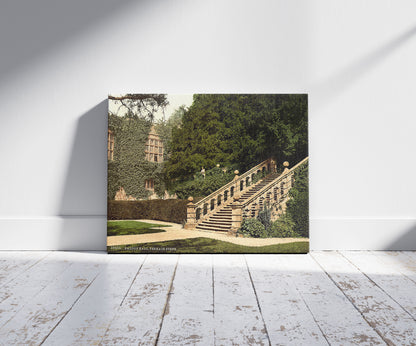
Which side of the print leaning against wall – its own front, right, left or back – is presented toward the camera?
front
